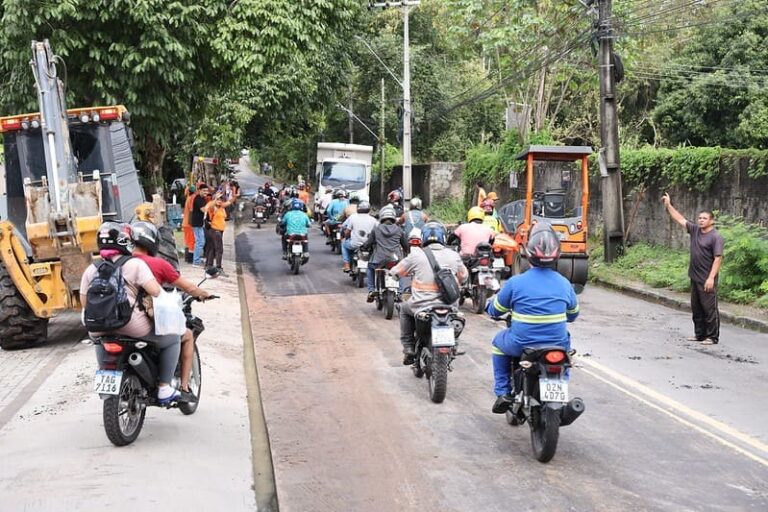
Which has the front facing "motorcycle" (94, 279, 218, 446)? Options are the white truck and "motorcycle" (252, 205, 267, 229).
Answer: the white truck

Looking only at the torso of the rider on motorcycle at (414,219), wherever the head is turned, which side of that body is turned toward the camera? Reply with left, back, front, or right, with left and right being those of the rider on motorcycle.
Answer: back

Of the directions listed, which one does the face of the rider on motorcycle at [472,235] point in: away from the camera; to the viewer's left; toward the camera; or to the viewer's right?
away from the camera

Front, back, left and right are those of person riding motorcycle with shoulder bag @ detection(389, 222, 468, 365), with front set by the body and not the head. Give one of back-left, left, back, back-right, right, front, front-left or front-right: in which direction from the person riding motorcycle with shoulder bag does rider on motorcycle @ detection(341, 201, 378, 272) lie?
front

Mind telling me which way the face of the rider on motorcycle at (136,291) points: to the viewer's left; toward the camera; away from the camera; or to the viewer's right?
away from the camera

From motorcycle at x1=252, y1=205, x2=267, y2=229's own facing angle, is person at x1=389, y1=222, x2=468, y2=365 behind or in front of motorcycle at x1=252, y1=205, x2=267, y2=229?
behind

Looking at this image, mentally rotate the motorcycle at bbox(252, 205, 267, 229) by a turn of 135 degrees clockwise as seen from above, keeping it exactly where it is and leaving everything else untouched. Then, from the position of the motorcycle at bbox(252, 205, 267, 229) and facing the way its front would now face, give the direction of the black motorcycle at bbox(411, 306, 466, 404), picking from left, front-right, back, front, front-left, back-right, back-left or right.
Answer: front-right

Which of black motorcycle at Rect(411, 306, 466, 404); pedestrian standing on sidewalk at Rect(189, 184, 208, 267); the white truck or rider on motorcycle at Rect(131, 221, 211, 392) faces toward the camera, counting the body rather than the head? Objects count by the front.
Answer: the white truck

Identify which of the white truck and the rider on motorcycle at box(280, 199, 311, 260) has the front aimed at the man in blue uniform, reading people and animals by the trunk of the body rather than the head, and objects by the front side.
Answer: the white truck

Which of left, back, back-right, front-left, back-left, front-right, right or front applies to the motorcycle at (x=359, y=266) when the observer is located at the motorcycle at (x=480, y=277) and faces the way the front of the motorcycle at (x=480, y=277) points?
front-left

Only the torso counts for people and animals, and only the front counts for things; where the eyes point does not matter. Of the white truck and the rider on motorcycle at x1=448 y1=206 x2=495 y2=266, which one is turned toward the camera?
the white truck

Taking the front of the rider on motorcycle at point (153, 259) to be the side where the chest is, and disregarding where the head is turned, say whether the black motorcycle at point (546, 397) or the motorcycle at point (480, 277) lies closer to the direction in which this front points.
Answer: the motorcycle

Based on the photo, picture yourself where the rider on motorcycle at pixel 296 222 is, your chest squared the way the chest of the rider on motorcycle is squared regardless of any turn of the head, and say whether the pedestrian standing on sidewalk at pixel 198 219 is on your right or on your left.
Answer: on your left

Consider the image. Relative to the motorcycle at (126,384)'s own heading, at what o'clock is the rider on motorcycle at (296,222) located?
The rider on motorcycle is roughly at 11 o'clock from the motorcycle.

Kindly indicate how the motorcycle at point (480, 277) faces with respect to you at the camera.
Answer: facing away from the viewer

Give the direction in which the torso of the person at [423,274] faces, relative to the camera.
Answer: away from the camera

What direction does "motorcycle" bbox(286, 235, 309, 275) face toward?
away from the camera

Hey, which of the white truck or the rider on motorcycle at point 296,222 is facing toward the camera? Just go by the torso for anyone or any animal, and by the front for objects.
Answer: the white truck

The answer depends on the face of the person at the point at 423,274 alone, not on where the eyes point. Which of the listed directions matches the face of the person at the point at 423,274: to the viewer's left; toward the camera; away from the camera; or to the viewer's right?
away from the camera

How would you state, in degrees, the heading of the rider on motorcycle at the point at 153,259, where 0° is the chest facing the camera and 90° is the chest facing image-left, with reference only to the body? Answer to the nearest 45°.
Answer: approximately 225°
